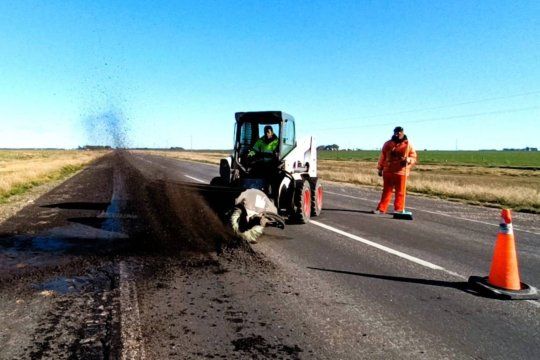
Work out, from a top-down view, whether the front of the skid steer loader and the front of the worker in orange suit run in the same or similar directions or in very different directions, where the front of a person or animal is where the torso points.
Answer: same or similar directions

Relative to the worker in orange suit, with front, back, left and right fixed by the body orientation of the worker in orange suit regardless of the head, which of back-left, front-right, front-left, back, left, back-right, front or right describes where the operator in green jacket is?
front-right

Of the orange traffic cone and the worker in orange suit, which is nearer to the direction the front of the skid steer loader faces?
the orange traffic cone

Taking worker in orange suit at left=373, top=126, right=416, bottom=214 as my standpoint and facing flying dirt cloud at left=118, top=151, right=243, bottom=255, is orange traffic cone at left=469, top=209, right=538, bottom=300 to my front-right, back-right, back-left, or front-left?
front-left

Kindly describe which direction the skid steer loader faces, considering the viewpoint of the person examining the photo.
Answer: facing the viewer and to the left of the viewer

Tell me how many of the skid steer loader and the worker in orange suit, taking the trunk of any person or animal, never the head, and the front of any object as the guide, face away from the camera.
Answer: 0

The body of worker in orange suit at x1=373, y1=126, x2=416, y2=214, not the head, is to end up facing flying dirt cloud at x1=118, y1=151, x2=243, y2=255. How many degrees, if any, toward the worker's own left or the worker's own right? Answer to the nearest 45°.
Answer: approximately 45° to the worker's own right

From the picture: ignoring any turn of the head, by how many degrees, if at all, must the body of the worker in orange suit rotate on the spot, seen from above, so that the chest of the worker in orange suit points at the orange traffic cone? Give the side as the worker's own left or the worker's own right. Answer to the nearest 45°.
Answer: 0° — they already face it

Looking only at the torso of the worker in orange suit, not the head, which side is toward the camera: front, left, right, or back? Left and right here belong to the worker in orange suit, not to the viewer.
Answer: front
